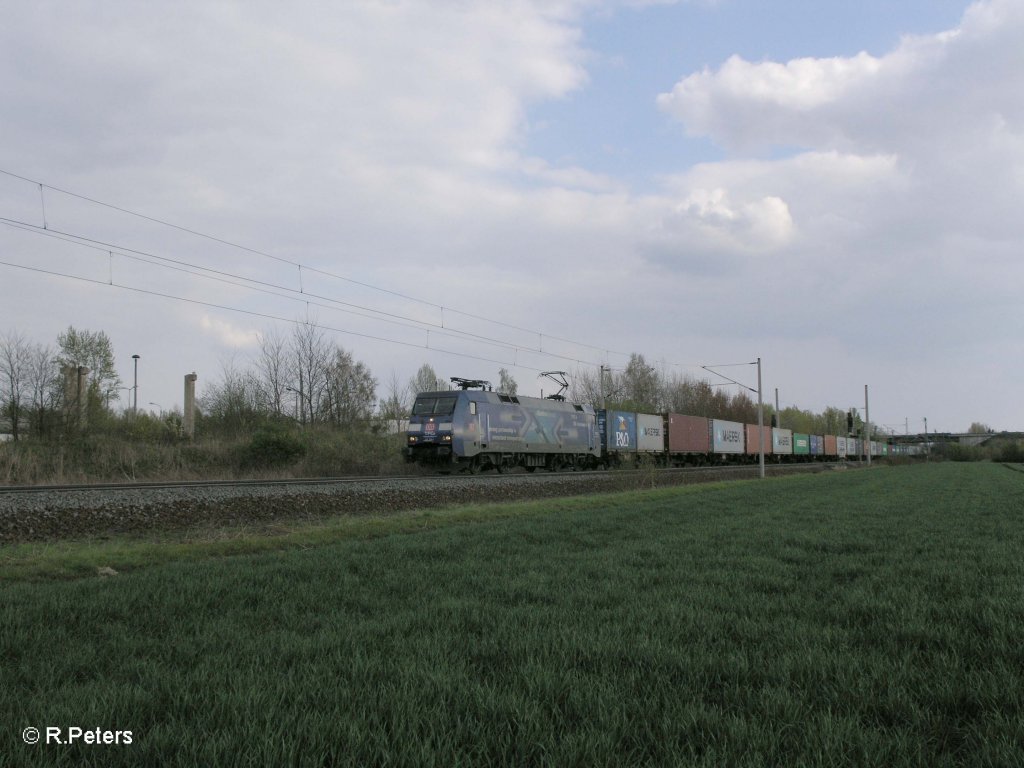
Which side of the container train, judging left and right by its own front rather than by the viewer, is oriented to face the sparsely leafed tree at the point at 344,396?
right

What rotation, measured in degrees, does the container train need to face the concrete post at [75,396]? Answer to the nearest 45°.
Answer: approximately 45° to its right

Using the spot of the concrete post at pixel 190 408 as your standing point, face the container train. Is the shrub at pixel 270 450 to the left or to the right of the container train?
right

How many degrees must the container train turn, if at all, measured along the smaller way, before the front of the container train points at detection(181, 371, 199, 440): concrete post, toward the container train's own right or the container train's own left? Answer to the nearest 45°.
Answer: approximately 45° to the container train's own right

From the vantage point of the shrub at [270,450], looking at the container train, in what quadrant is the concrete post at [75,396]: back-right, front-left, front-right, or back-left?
back-left

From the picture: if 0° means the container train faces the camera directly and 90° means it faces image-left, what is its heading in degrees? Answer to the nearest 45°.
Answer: approximately 45°

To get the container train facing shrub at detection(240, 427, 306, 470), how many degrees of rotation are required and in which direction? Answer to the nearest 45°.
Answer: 0° — it already faces it
